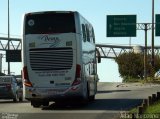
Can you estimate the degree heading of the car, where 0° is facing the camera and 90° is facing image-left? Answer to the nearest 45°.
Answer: approximately 225°

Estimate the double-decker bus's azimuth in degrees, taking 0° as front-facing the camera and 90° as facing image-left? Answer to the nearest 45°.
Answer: approximately 180°

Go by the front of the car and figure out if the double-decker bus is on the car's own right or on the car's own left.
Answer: on the car's own right

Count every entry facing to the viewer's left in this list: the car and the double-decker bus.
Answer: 0
